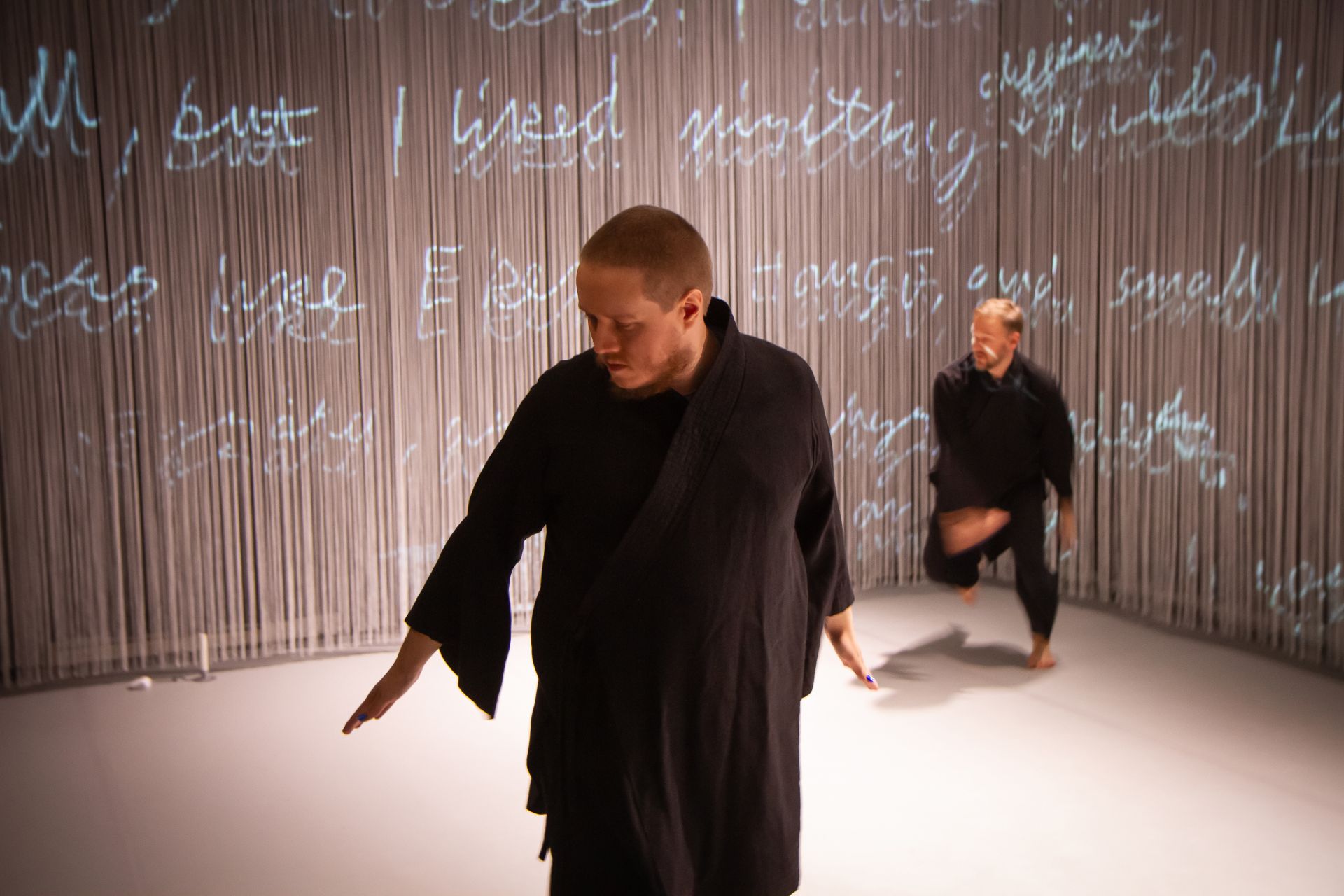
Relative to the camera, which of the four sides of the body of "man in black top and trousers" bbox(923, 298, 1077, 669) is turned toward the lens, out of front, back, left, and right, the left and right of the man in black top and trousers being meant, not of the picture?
front

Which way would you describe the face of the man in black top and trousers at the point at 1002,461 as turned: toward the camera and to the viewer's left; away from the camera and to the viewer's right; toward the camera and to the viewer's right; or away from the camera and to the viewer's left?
toward the camera and to the viewer's left

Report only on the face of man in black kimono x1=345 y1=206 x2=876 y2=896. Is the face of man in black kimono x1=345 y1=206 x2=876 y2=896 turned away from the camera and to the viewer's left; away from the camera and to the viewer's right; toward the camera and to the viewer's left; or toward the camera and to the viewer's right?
toward the camera and to the viewer's left

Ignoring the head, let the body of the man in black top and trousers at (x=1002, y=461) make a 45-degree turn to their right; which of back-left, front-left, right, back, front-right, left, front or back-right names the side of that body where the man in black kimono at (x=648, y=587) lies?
front-left
